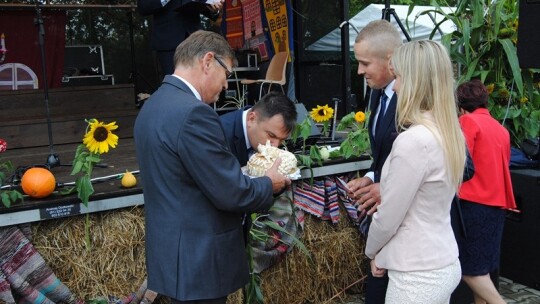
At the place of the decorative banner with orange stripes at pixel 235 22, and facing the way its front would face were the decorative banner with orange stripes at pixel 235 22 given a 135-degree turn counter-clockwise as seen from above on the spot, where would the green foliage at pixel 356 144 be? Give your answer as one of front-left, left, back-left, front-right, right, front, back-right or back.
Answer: back-right

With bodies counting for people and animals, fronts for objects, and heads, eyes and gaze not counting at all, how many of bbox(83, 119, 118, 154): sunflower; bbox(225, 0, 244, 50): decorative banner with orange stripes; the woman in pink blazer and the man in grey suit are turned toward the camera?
2

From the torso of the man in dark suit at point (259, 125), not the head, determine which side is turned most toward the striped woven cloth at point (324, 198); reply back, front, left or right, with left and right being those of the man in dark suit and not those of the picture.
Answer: left

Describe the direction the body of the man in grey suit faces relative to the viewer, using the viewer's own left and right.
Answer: facing away from the viewer and to the right of the viewer

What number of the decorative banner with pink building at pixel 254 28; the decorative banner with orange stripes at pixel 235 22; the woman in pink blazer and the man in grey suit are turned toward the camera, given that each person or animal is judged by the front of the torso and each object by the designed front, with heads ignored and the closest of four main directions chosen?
2

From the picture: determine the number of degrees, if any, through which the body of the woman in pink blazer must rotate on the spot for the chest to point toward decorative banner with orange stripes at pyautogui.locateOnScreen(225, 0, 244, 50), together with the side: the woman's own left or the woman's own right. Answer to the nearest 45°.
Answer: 0° — they already face it

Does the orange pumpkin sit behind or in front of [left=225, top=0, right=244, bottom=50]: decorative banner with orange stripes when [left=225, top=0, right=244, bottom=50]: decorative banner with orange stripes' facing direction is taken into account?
in front

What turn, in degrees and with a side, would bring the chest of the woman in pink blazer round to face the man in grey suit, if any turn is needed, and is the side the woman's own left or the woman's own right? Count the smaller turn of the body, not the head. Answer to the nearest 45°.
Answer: approximately 45° to the woman's own left

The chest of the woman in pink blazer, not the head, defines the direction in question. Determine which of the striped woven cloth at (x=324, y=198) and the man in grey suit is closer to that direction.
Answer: the striped woven cloth

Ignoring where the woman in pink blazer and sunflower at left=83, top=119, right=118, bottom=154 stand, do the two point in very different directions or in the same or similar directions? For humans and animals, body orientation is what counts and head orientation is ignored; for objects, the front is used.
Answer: very different directions

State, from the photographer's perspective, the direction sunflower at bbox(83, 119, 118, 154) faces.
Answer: facing the viewer

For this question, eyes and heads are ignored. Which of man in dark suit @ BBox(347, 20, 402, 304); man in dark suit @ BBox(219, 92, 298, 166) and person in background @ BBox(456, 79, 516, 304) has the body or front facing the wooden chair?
the person in background

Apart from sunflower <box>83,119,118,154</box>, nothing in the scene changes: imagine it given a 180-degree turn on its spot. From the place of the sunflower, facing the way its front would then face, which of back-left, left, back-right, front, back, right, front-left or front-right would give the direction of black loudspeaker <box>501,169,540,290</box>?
right

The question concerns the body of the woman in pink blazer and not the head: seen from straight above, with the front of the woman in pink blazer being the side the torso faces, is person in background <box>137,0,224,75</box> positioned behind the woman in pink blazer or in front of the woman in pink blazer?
in front

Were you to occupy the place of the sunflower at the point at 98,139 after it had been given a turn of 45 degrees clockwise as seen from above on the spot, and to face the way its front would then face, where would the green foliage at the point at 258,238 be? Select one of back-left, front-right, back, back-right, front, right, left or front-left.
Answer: back-left

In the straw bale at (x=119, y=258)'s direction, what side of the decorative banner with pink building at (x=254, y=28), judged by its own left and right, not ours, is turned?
front

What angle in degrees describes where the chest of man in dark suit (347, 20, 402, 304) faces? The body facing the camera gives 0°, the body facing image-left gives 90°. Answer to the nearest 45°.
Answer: approximately 45°
